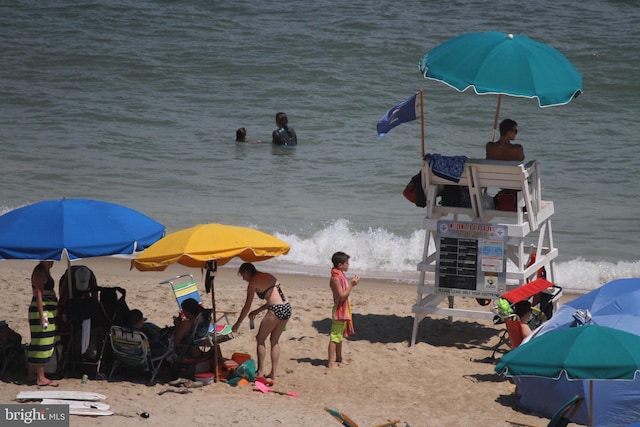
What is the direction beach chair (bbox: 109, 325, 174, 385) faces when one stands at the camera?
facing away from the viewer and to the right of the viewer

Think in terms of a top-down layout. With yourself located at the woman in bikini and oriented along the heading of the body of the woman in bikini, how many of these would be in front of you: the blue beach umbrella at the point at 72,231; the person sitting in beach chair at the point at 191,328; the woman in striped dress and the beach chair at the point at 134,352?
4

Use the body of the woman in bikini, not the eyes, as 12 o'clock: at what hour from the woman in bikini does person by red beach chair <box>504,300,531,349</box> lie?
The person by red beach chair is roughly at 6 o'clock from the woman in bikini.

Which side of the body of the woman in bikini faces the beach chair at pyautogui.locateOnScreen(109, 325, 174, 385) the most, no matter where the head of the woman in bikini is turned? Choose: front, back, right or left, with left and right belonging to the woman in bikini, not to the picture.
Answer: front

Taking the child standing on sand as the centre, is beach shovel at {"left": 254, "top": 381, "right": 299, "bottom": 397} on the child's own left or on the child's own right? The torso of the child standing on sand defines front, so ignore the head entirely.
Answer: on the child's own right

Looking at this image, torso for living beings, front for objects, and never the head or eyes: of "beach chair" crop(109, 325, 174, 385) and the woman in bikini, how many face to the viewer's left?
1

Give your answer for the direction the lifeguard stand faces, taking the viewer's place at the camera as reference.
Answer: facing away from the viewer and to the right of the viewer

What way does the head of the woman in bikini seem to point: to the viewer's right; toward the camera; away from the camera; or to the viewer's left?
to the viewer's left

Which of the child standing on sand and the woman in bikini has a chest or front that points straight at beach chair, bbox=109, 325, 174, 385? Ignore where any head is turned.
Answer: the woman in bikini

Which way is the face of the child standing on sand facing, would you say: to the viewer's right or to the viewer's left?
to the viewer's right

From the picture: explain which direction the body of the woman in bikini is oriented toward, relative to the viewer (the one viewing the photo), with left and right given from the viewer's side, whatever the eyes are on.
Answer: facing to the left of the viewer
